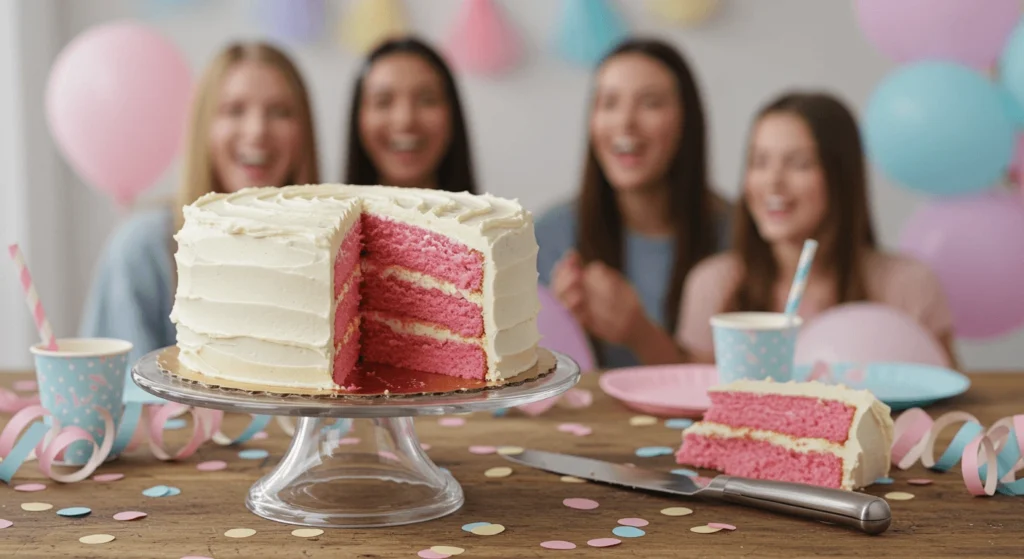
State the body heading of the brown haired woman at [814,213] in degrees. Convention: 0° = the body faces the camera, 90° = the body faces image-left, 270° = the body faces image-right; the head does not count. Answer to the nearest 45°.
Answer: approximately 45°

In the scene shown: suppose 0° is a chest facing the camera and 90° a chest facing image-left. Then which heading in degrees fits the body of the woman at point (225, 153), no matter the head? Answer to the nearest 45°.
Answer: approximately 0°

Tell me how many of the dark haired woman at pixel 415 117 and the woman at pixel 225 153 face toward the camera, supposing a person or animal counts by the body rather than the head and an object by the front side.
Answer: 2

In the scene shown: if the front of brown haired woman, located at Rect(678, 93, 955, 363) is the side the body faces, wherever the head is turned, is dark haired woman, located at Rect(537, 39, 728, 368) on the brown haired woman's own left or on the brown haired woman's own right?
on the brown haired woman's own right
